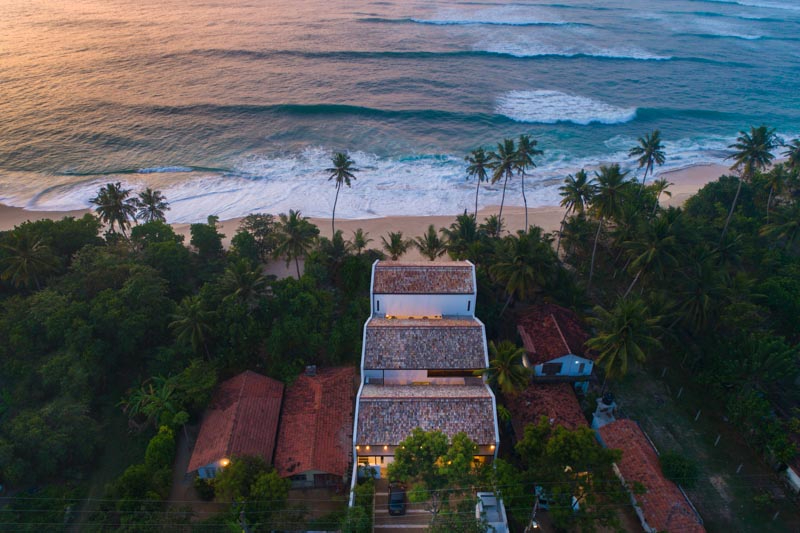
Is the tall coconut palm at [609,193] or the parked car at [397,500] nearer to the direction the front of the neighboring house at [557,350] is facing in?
the parked car

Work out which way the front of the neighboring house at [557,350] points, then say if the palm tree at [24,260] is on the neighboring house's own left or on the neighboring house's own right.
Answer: on the neighboring house's own right

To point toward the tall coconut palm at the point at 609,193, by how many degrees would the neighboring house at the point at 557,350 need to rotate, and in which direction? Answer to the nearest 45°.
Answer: approximately 180°

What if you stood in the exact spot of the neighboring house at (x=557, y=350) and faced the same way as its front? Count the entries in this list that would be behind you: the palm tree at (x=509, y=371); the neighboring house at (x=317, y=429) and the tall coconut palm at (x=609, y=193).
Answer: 1

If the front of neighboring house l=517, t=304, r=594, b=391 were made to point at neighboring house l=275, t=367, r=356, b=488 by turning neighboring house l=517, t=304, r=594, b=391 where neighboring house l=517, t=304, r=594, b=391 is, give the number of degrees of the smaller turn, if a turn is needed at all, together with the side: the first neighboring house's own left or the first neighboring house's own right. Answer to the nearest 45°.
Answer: approximately 45° to the first neighboring house's own right
